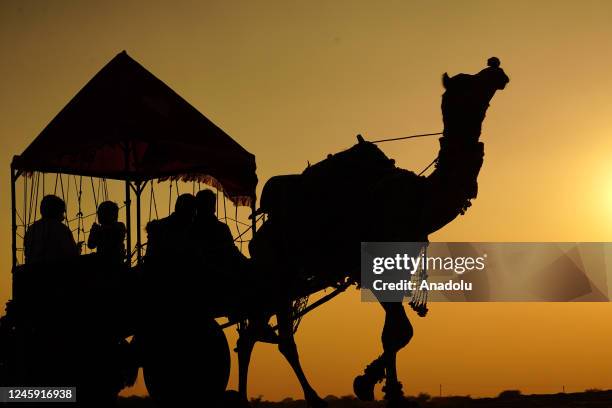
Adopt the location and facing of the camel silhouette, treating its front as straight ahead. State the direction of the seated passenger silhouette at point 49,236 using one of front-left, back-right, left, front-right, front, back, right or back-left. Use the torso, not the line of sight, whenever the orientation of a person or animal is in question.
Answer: back

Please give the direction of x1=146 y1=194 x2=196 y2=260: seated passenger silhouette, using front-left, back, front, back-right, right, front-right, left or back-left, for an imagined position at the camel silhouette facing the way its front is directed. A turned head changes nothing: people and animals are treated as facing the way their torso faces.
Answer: back

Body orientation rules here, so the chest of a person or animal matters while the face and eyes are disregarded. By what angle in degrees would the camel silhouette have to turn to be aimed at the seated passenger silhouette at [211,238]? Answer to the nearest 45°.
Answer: approximately 135° to its left

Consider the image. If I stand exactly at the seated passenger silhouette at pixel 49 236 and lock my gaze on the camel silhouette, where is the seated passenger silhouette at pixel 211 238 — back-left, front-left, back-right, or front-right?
front-left

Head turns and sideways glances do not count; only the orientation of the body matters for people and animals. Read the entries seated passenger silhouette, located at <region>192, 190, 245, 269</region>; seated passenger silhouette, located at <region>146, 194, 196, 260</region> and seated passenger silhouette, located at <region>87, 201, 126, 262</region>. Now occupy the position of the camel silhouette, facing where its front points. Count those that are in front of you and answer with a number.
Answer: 0

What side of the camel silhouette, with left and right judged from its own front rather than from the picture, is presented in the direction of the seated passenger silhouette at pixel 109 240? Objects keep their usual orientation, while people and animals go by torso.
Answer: back

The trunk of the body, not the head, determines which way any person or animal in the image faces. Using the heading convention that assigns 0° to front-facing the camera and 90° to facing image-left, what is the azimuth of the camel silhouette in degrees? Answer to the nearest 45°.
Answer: approximately 270°
